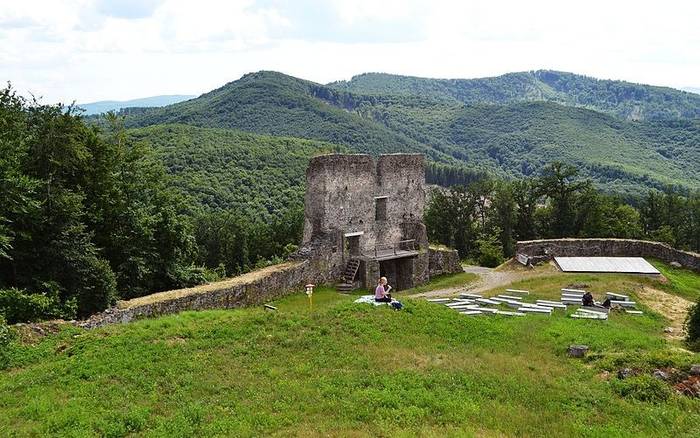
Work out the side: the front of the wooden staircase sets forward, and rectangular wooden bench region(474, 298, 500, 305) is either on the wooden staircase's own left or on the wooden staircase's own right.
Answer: on the wooden staircase's own left

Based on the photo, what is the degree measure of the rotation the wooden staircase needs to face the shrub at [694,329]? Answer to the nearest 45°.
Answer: approximately 90° to its left

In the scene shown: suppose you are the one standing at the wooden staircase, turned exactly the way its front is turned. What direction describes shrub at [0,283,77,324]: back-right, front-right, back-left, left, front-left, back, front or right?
front

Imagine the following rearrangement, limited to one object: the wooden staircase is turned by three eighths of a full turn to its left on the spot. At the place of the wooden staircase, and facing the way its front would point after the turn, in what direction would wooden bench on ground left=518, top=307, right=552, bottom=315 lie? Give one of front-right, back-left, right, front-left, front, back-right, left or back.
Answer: front-right

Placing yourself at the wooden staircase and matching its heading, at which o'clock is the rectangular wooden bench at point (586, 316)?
The rectangular wooden bench is roughly at 9 o'clock from the wooden staircase.

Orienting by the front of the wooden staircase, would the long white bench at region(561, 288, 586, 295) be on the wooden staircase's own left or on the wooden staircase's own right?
on the wooden staircase's own left

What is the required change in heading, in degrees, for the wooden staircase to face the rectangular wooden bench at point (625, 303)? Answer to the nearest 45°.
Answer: approximately 90° to its left

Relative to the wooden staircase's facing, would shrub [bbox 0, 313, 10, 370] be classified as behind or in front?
in front

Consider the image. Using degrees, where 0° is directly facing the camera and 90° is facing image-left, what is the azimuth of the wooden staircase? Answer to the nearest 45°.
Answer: approximately 45°

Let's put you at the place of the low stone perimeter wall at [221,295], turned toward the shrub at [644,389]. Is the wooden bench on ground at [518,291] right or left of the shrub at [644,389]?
left

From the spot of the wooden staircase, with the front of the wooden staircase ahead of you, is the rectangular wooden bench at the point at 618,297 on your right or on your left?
on your left

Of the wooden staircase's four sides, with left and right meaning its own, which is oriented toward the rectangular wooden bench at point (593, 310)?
left

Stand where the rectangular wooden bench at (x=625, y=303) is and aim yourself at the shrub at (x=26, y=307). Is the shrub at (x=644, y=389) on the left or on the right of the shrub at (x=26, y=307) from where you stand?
left

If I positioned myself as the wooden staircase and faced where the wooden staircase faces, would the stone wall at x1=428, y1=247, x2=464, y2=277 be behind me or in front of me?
behind

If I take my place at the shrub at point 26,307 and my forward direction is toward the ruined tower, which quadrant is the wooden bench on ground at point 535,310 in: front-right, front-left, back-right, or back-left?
front-right
